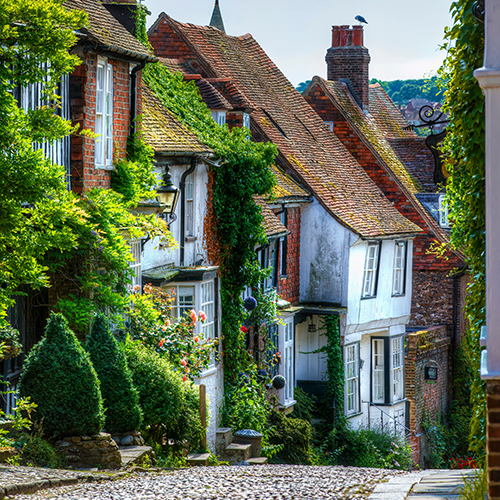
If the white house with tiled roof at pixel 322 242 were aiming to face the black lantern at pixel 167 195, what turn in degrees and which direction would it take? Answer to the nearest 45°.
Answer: approximately 45° to its right

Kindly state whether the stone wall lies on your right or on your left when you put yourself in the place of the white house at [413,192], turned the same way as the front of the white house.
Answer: on your right

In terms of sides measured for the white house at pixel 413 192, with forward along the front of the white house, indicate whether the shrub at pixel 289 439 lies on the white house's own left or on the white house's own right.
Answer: on the white house's own right

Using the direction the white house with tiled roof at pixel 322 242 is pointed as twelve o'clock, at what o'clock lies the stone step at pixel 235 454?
The stone step is roughly at 2 o'clock from the white house with tiled roof.

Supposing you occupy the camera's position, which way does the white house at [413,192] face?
facing the viewer and to the right of the viewer

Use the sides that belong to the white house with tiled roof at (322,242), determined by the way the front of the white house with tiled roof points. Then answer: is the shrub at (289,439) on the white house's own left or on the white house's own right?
on the white house's own right
